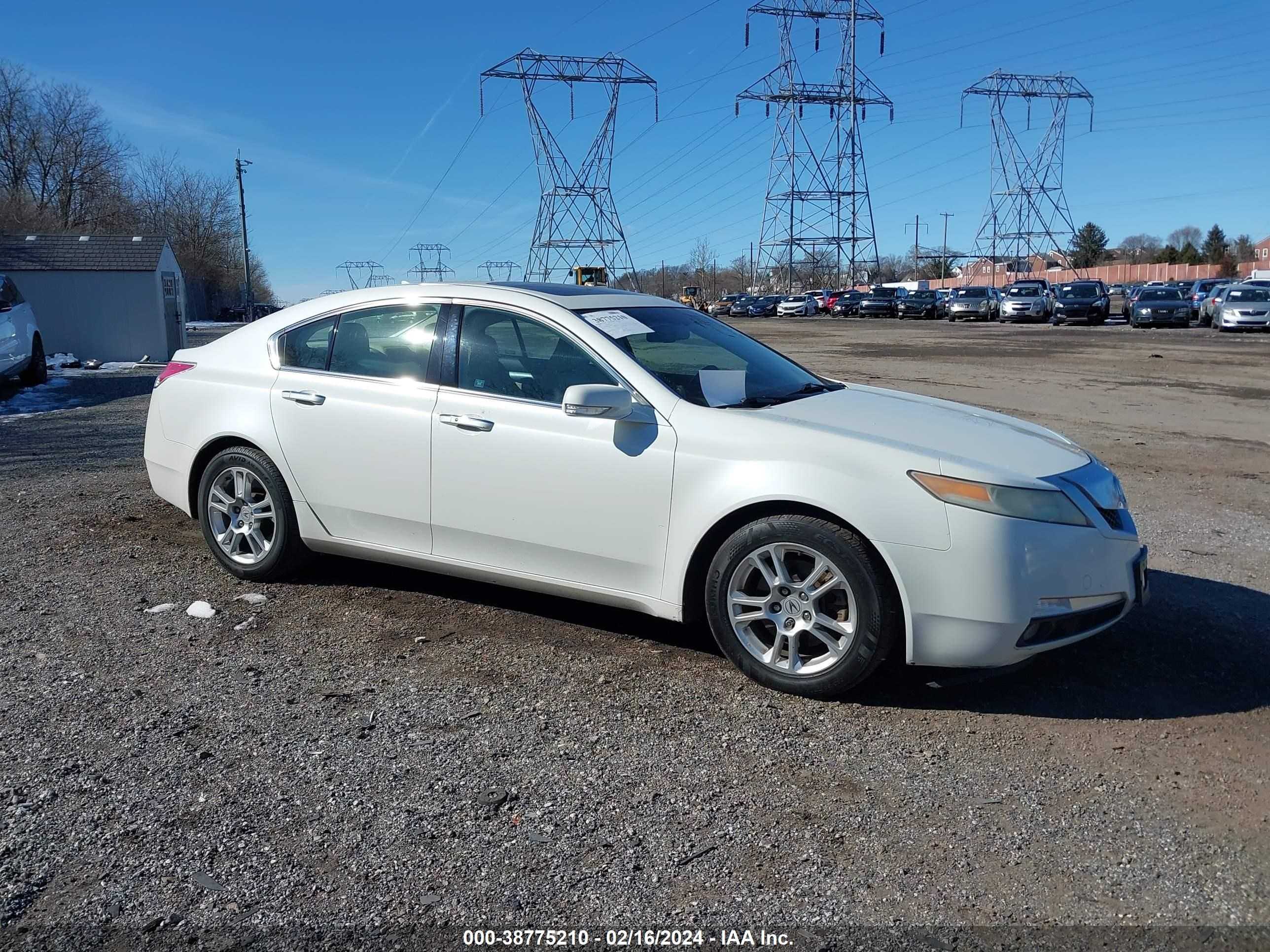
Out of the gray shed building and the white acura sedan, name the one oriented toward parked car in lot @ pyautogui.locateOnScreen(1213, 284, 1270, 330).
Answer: the gray shed building

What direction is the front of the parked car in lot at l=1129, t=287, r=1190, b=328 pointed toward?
toward the camera

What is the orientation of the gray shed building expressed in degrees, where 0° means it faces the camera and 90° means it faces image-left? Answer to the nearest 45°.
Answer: approximately 270°

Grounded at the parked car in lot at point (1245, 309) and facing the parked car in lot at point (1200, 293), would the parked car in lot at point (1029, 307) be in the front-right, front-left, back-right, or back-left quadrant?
front-left

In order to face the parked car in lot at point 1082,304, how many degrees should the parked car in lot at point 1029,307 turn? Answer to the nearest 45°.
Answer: approximately 45° to its left

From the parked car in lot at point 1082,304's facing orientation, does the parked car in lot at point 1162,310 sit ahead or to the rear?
ahead

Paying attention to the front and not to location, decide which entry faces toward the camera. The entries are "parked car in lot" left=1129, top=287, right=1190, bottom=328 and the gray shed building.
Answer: the parked car in lot

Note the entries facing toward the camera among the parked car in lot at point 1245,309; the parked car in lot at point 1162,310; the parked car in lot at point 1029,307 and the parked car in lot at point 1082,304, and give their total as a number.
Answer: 4

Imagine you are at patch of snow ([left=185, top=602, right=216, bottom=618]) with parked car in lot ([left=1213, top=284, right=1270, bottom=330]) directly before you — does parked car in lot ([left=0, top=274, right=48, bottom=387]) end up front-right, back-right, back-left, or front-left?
front-left

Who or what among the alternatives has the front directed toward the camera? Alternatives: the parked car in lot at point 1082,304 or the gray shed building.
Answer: the parked car in lot

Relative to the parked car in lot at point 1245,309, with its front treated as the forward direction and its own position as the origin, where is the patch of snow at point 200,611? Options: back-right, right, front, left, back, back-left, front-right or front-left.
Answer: front

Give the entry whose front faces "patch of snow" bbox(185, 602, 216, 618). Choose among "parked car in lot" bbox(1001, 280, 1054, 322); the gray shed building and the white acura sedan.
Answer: the parked car in lot

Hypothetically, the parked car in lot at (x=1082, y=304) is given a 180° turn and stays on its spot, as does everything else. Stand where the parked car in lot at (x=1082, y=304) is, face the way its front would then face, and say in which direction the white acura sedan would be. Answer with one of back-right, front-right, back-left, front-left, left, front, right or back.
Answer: back

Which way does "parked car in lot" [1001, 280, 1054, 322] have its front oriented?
toward the camera

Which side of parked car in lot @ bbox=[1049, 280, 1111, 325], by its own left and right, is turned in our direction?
front

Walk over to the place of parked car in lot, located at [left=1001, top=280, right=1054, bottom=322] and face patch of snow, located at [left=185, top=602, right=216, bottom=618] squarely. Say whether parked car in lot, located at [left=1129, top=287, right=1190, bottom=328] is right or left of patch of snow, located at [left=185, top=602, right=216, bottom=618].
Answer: left

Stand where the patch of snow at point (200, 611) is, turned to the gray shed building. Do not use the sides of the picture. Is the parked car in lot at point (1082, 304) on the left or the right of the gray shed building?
right

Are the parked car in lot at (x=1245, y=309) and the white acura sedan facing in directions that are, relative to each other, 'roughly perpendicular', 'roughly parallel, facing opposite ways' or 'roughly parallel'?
roughly perpendicular
